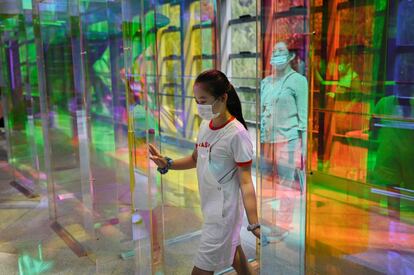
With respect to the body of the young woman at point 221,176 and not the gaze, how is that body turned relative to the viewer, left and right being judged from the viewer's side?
facing the viewer and to the left of the viewer
